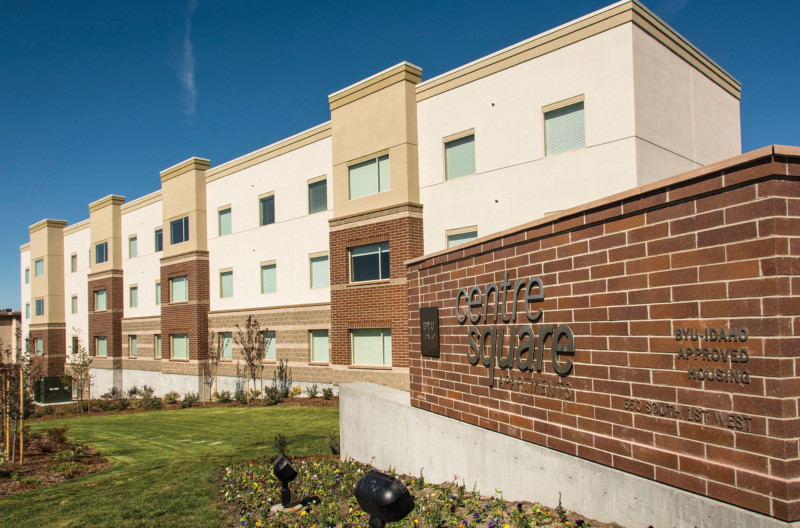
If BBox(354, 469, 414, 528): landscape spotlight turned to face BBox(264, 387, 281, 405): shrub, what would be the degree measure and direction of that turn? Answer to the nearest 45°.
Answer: approximately 45° to its left

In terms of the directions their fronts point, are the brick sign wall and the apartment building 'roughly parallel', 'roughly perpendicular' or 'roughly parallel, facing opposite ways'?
roughly parallel

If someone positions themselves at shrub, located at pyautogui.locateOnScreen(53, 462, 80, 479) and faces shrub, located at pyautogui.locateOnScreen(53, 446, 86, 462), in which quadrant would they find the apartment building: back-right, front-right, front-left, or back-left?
front-right

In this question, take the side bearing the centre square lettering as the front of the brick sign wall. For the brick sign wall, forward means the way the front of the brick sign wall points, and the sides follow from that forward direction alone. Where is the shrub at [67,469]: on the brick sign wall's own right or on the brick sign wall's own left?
on the brick sign wall's own right

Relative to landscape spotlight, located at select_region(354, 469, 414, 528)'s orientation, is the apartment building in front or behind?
in front

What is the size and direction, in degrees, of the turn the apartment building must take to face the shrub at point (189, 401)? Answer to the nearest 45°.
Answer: approximately 90° to its right

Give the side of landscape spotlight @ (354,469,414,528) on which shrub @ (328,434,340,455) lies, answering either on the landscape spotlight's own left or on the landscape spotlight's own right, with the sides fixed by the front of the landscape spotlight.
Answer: on the landscape spotlight's own left

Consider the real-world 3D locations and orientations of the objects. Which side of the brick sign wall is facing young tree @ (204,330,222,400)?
right

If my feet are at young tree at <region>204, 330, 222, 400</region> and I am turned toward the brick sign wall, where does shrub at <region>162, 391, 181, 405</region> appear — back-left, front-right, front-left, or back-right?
back-right

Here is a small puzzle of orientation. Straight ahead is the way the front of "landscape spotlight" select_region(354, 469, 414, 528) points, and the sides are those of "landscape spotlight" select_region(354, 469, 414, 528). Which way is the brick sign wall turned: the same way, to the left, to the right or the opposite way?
the opposite way

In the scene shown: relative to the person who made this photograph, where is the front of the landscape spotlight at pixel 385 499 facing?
facing away from the viewer and to the right of the viewer

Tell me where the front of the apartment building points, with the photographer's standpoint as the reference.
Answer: facing the viewer and to the left of the viewer

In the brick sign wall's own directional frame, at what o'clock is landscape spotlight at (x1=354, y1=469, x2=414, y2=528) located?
The landscape spotlight is roughly at 12 o'clock from the brick sign wall.

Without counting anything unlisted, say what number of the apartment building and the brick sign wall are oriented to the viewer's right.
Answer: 0

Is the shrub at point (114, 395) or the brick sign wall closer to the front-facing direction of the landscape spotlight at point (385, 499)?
the brick sign wall
